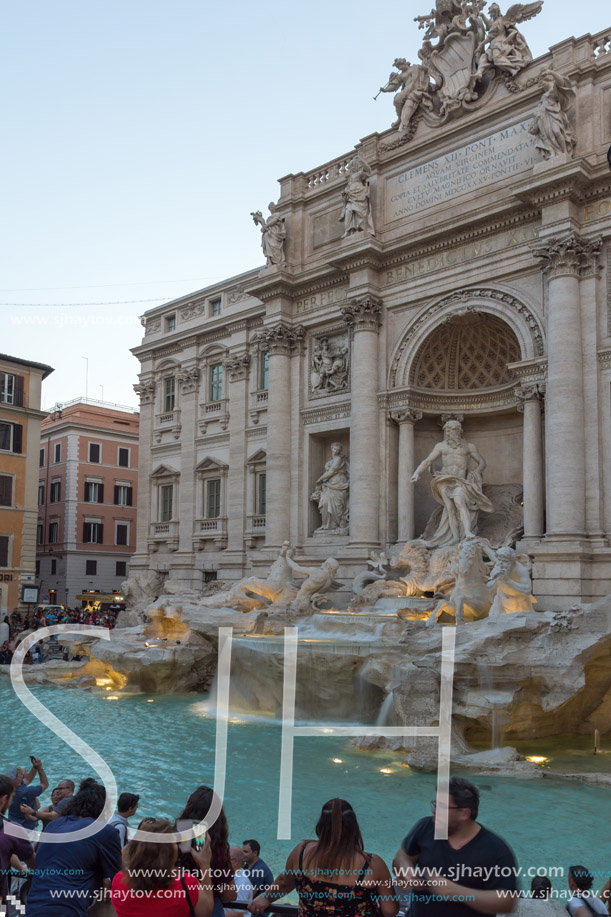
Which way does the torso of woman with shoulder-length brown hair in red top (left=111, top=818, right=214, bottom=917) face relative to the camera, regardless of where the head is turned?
away from the camera

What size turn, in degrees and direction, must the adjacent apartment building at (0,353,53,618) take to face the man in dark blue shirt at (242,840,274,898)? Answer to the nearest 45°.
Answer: approximately 45° to its right

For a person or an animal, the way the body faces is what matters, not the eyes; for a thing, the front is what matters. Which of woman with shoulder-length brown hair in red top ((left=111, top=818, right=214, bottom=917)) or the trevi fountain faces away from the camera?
the woman with shoulder-length brown hair in red top

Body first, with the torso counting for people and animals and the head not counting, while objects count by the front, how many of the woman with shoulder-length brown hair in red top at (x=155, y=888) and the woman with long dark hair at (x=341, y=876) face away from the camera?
2

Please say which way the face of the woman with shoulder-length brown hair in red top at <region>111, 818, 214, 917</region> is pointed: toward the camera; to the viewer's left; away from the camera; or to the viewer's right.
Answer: away from the camera

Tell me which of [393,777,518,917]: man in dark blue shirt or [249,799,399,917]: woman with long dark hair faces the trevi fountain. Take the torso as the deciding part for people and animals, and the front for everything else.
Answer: the woman with long dark hair

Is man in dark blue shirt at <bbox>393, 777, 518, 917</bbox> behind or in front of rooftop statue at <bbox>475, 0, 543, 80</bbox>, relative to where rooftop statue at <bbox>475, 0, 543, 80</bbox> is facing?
in front

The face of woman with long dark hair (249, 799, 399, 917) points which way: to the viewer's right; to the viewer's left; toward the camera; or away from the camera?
away from the camera

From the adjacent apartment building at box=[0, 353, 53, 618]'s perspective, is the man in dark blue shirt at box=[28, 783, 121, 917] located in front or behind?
in front

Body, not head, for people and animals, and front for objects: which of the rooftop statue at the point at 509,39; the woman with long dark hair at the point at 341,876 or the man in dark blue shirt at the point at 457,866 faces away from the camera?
the woman with long dark hair

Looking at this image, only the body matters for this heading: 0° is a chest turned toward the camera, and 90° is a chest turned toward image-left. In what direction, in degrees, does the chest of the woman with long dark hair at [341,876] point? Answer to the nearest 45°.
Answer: approximately 180°

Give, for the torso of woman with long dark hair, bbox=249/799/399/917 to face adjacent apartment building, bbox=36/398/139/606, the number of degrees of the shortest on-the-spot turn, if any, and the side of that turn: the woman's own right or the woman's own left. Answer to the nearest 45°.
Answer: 0° — they already face it

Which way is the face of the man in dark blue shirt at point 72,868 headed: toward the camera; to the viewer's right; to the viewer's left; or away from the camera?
away from the camera

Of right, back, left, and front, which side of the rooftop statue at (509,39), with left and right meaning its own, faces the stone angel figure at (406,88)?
right

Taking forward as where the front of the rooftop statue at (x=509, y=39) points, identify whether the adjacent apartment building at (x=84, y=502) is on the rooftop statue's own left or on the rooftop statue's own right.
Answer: on the rooftop statue's own right

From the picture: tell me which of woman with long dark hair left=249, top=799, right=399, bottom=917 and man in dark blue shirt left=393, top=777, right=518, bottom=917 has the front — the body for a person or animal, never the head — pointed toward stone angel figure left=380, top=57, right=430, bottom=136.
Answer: the woman with long dark hair
